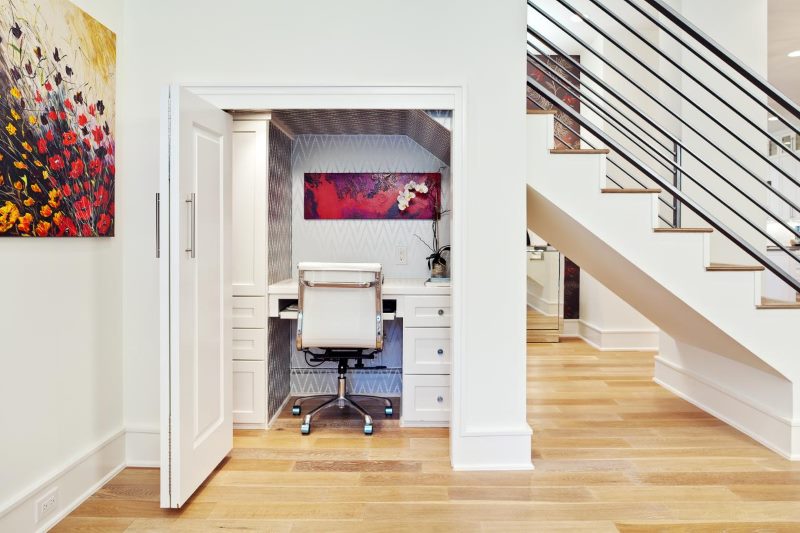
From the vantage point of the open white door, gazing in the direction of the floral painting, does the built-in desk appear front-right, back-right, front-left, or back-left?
back-right

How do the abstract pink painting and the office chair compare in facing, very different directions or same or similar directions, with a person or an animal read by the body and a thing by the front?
very different directions

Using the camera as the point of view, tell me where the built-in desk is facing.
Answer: facing the viewer

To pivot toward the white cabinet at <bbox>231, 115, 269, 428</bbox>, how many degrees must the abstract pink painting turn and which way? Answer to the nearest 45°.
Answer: approximately 45° to its right

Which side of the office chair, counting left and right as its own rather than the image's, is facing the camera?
back

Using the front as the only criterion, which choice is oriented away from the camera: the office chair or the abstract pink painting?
the office chair

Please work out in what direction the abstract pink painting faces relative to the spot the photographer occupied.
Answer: facing the viewer

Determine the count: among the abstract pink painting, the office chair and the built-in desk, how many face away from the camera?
1

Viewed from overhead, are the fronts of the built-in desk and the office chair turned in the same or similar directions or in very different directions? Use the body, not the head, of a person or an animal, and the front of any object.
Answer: very different directions

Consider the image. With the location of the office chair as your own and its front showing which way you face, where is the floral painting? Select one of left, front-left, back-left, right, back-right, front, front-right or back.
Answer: back-left

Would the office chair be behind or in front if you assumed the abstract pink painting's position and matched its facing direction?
in front

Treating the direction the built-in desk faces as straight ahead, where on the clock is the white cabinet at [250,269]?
The white cabinet is roughly at 3 o'clock from the built-in desk.

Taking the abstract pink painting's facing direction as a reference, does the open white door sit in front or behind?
in front
